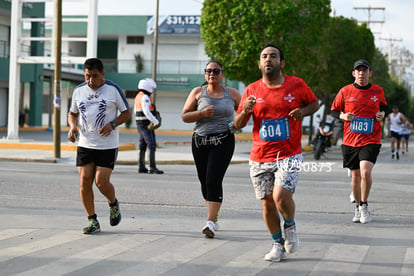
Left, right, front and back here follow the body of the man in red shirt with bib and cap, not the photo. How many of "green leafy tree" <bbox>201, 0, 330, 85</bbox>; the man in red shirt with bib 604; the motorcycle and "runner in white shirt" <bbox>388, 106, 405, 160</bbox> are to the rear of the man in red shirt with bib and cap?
3

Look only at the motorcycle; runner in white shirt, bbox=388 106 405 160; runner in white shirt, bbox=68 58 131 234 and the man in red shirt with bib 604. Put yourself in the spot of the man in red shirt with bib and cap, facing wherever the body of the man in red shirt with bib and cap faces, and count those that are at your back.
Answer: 2

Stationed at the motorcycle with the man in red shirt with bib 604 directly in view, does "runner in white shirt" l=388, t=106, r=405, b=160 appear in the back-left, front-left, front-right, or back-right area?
back-left

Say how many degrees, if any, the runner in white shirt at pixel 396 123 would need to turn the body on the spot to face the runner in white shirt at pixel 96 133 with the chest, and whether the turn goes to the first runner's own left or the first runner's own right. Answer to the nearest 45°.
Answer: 0° — they already face them

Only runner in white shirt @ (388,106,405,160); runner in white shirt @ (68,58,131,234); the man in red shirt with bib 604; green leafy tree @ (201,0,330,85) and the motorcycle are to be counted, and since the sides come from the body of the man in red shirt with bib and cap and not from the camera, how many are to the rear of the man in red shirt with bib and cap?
3

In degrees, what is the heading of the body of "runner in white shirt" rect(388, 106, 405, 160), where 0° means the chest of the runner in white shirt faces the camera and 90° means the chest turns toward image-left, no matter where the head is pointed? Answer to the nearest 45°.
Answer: approximately 0°

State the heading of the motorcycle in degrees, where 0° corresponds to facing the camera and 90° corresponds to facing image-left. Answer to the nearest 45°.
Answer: approximately 45°

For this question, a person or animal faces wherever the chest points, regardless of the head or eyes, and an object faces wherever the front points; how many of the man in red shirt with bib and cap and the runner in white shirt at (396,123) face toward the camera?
2

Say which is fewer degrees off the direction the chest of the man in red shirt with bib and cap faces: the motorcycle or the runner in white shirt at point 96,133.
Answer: the runner in white shirt
